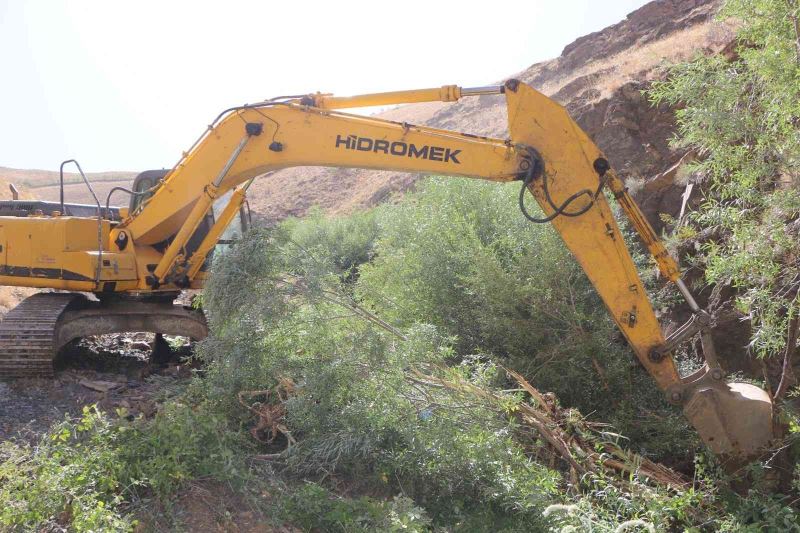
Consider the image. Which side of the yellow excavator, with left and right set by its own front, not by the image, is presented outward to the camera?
right
